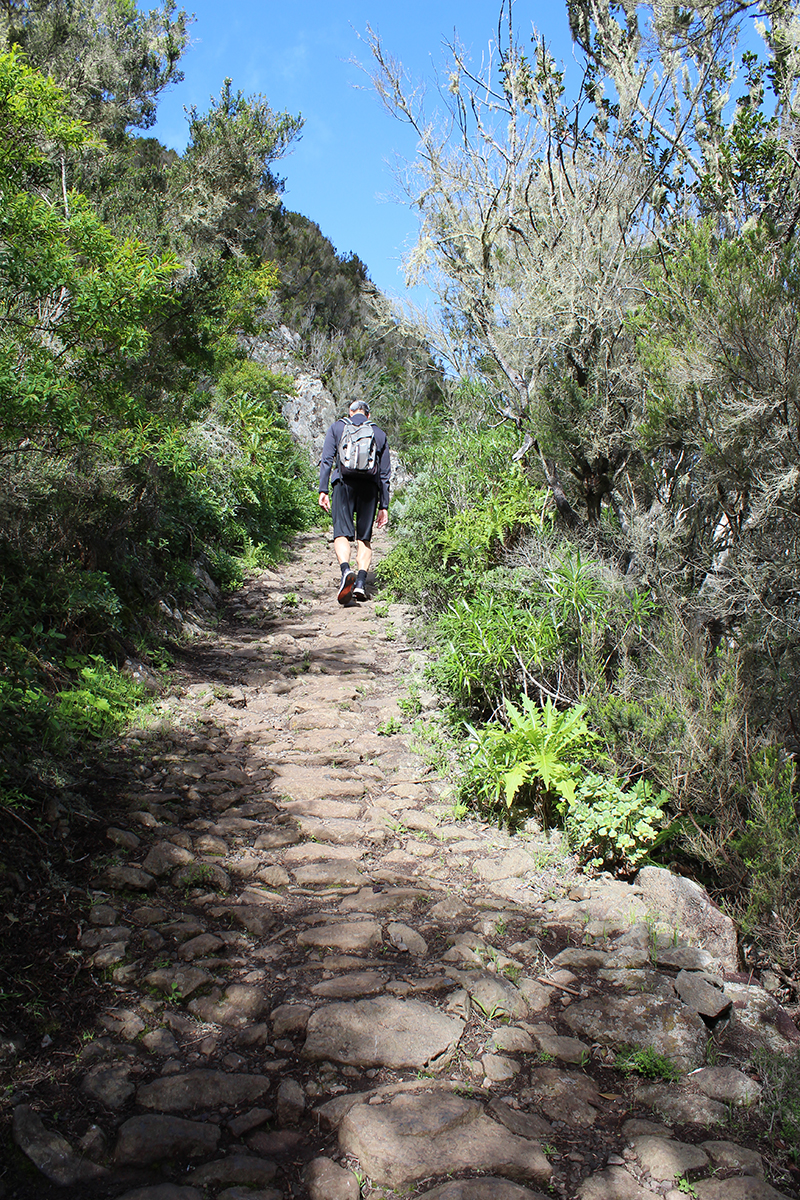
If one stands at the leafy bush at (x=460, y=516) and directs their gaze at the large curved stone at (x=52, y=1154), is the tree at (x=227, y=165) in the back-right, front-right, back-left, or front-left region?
back-right

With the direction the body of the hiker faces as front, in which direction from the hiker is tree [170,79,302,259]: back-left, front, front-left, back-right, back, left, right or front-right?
front-left

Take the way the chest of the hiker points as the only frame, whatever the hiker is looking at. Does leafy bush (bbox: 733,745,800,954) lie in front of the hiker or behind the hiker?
behind

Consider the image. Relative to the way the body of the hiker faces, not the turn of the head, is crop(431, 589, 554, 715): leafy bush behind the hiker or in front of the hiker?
behind

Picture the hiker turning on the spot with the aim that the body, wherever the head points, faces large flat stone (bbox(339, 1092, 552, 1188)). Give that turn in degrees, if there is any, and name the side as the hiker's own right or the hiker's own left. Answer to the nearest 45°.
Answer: approximately 180°

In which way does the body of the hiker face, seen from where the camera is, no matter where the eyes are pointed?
away from the camera

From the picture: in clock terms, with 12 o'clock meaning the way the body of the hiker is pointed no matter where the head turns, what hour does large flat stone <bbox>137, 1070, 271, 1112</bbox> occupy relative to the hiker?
The large flat stone is roughly at 6 o'clock from the hiker.

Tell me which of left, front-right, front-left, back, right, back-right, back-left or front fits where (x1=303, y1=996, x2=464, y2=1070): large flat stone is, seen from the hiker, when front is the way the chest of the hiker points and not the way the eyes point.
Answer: back

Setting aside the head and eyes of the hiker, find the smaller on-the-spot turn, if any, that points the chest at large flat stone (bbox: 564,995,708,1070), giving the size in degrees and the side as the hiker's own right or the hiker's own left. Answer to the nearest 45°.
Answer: approximately 180°

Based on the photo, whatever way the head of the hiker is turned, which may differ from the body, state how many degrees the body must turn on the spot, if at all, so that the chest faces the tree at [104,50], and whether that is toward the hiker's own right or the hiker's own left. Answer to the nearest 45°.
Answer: approximately 45° to the hiker's own left

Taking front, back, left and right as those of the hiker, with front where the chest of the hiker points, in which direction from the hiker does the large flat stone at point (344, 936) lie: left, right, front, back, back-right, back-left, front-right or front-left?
back

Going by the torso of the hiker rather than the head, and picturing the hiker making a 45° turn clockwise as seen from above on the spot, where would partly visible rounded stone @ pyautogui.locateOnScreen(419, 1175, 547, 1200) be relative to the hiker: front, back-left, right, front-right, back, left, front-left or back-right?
back-right

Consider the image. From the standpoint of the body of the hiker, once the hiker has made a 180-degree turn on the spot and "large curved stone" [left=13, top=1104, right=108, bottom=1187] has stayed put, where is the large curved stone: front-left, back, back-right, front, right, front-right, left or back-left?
front

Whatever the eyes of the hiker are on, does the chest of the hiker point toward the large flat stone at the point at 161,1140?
no

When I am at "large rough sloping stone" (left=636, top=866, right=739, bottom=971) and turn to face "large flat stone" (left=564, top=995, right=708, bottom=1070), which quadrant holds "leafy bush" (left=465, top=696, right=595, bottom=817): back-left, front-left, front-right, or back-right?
back-right
